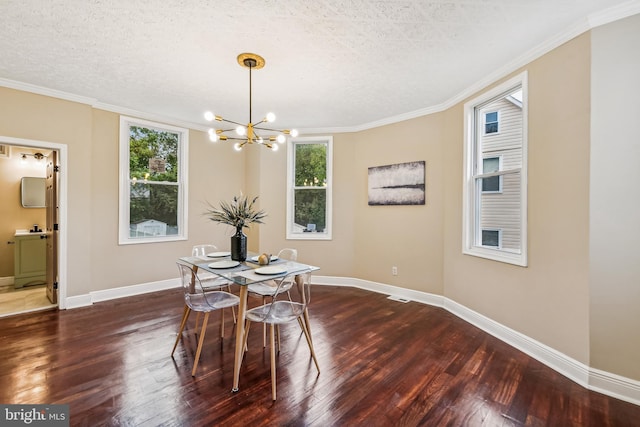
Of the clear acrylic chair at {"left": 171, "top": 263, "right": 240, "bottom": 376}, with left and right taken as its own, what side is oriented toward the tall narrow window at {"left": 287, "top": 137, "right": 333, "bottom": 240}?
front

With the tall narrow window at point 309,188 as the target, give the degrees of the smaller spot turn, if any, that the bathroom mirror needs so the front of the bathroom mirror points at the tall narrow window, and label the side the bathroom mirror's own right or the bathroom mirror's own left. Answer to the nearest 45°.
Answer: approximately 45° to the bathroom mirror's own left

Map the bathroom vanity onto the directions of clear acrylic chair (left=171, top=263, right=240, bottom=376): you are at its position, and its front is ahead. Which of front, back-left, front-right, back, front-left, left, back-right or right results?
left

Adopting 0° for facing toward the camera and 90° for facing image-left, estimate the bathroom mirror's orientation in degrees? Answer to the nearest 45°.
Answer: approximately 0°

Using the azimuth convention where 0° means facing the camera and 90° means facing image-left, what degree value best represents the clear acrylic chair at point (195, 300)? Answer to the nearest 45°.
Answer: approximately 225°

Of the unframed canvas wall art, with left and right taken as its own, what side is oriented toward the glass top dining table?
front

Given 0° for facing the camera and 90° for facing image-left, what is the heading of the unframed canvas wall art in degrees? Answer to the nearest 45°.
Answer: approximately 45°

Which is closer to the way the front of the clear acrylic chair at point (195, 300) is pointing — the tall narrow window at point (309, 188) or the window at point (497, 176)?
the tall narrow window

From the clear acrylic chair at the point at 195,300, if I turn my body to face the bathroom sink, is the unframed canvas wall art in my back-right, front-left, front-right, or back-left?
back-right

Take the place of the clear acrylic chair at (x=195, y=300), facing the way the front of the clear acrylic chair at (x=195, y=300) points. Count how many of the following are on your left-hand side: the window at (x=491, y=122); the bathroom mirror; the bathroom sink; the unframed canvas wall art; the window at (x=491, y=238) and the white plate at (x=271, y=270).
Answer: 2

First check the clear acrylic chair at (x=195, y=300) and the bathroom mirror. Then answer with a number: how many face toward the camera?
1

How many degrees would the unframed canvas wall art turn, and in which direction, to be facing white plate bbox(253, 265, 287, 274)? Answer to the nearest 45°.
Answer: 0° — it already faces it

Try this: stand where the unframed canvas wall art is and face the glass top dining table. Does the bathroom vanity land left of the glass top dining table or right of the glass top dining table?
right

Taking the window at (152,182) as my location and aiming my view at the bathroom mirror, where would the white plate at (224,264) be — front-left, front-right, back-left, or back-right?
back-left
